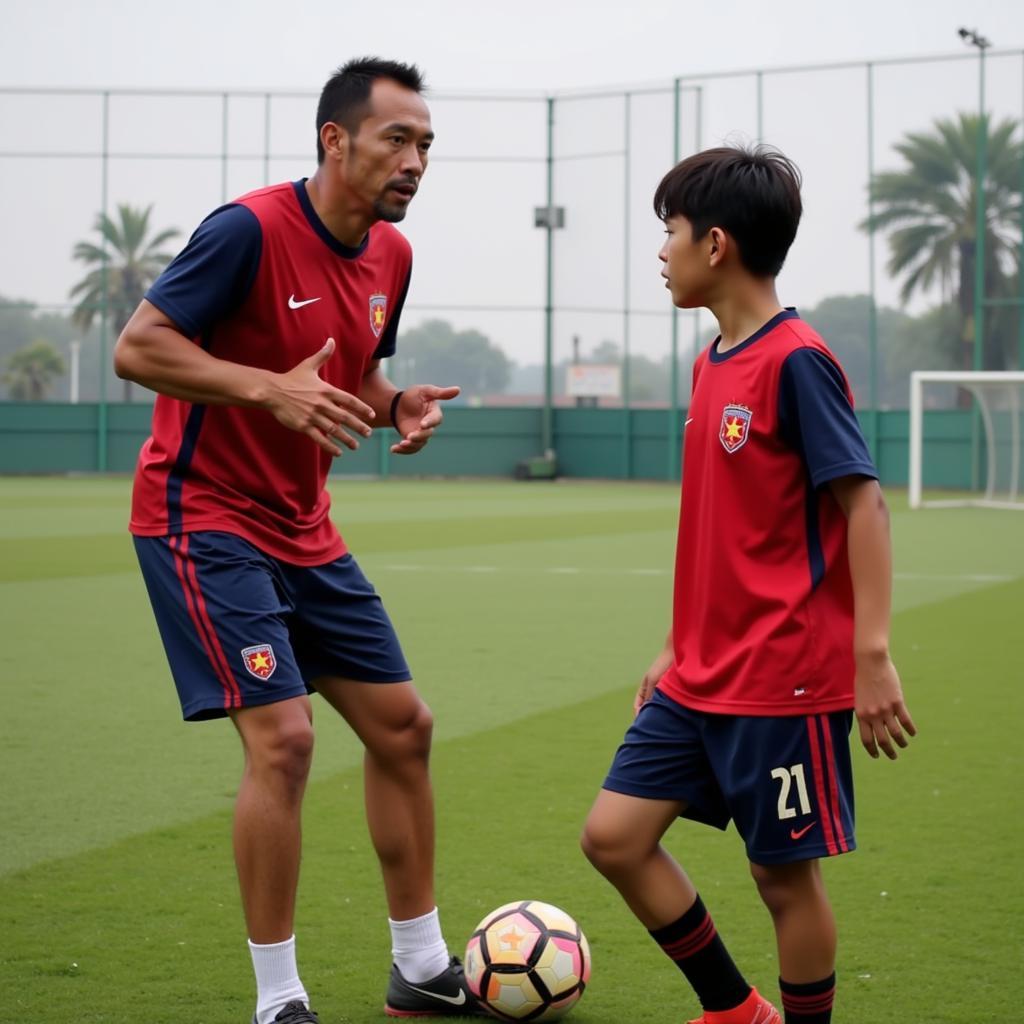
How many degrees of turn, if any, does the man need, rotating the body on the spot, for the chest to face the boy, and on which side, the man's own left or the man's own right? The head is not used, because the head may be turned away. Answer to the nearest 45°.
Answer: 0° — they already face them

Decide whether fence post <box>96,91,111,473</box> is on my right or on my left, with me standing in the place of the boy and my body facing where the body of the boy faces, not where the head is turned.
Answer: on my right

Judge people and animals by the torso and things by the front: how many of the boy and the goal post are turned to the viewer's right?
0

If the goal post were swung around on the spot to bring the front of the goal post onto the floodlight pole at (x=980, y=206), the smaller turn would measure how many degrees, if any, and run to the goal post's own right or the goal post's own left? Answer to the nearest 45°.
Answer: approximately 135° to the goal post's own right

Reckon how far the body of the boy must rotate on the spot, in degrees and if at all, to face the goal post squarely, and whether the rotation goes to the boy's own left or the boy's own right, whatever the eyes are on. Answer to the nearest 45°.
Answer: approximately 135° to the boy's own right

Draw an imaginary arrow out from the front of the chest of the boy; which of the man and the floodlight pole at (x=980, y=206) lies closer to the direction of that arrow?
the man

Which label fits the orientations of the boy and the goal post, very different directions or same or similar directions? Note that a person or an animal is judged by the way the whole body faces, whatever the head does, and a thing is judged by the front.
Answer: same or similar directions

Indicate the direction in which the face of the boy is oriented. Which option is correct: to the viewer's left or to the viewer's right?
to the viewer's left

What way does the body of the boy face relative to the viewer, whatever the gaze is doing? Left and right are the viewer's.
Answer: facing the viewer and to the left of the viewer

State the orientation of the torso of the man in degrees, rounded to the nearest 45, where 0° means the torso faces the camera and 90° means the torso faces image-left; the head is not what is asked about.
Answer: approximately 315°

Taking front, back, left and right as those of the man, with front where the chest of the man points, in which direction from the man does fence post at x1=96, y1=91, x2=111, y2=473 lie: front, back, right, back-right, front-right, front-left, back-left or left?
back-left

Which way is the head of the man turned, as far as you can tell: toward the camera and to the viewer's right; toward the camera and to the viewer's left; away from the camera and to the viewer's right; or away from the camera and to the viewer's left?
toward the camera and to the viewer's right
